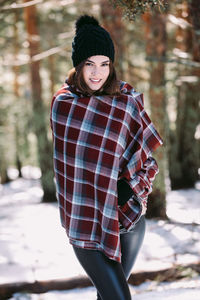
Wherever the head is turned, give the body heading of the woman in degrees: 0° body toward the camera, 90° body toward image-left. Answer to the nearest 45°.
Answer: approximately 0°

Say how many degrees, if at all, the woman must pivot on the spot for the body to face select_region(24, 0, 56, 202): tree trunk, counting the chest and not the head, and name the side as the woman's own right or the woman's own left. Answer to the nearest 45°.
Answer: approximately 180°

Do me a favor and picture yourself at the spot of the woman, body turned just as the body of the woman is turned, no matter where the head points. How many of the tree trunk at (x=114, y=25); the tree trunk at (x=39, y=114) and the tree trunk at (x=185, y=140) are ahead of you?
0

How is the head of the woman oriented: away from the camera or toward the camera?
toward the camera

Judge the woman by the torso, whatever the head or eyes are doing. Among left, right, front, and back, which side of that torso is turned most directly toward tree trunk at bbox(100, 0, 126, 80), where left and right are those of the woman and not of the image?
back

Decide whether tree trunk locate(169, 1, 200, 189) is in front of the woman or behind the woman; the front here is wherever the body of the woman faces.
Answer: behind
